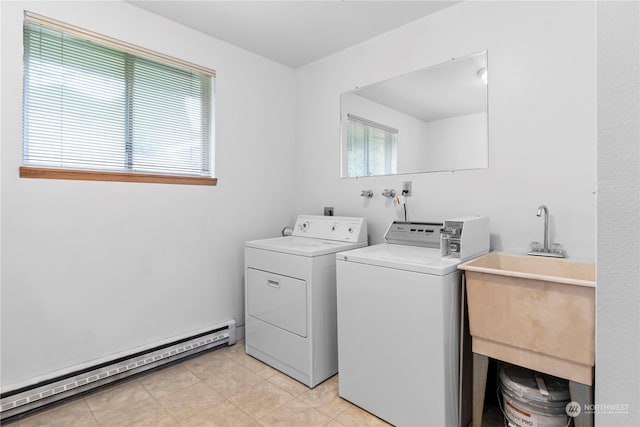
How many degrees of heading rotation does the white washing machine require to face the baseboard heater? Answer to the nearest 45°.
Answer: approximately 45° to its right

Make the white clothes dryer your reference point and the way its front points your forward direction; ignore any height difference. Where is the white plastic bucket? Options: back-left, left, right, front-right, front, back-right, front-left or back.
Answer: left

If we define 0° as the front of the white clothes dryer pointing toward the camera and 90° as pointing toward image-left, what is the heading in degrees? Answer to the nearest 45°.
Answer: approximately 45°

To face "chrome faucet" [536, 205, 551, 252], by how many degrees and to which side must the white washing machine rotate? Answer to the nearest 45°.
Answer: approximately 135° to its left

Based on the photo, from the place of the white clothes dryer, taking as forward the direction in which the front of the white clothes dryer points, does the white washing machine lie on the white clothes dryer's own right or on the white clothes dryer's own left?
on the white clothes dryer's own left

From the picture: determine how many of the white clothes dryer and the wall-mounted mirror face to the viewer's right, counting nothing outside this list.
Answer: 0

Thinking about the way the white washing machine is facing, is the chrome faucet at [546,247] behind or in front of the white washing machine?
behind

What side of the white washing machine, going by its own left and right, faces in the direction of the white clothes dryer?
right

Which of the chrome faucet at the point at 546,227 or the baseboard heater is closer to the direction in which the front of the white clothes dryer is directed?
the baseboard heater

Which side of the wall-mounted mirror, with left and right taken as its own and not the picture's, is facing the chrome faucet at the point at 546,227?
left

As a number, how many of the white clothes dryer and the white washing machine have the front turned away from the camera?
0

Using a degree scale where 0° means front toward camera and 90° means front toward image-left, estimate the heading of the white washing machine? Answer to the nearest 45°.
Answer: approximately 45°
